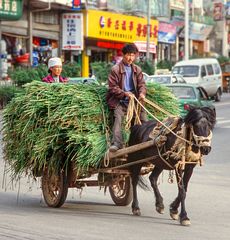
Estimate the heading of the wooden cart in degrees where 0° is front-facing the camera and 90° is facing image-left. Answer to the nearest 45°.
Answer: approximately 315°

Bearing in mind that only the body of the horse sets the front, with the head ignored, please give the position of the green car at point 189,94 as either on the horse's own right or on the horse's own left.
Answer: on the horse's own left

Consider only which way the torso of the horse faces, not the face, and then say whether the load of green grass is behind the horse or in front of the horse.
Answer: behind

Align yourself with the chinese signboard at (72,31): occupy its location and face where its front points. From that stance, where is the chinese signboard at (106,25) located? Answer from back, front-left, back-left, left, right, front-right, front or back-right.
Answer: back-left

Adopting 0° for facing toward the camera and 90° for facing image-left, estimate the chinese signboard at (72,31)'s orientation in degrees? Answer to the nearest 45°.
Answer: approximately 0°

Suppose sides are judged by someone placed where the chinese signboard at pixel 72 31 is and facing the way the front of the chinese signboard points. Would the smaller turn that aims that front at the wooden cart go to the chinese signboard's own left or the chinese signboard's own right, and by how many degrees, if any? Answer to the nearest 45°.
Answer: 0° — it already faces it

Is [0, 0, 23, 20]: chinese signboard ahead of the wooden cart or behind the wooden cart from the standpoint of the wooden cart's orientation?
behind

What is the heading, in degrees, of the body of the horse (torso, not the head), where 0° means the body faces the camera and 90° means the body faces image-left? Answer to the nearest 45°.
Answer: approximately 315°
